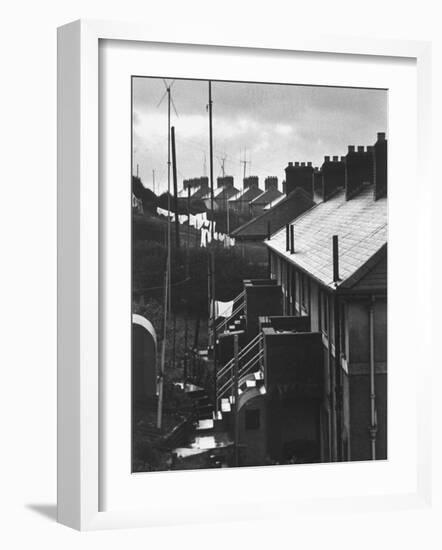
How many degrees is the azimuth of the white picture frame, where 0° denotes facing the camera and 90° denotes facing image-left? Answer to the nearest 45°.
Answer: approximately 315°
